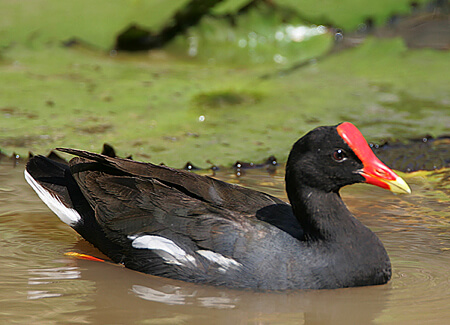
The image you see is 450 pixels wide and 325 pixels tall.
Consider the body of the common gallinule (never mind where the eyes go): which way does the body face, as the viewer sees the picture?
to the viewer's right
